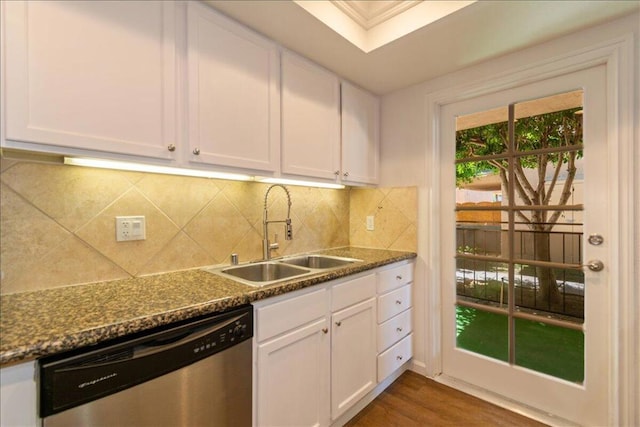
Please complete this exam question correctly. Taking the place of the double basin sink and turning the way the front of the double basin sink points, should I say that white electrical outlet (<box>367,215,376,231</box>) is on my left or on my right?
on my left

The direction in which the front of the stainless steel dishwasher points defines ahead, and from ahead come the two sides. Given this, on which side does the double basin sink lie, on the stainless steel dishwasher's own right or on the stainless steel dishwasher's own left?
on the stainless steel dishwasher's own left

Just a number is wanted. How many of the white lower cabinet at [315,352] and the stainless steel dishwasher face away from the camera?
0

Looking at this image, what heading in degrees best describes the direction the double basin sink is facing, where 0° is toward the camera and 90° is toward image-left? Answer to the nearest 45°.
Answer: approximately 315°

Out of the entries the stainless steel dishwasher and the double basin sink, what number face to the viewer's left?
0

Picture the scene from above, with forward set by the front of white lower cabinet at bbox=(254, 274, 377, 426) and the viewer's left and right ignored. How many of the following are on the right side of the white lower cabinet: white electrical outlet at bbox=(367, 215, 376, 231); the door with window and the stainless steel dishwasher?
1

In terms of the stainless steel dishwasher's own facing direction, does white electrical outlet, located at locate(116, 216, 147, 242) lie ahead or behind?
behind

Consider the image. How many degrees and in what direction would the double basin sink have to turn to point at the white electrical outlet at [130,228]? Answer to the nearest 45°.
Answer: approximately 90° to its right

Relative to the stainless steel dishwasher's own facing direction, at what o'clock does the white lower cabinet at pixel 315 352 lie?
The white lower cabinet is roughly at 10 o'clock from the stainless steel dishwasher.

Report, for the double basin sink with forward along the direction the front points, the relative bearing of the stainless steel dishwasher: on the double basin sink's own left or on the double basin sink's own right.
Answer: on the double basin sink's own right
